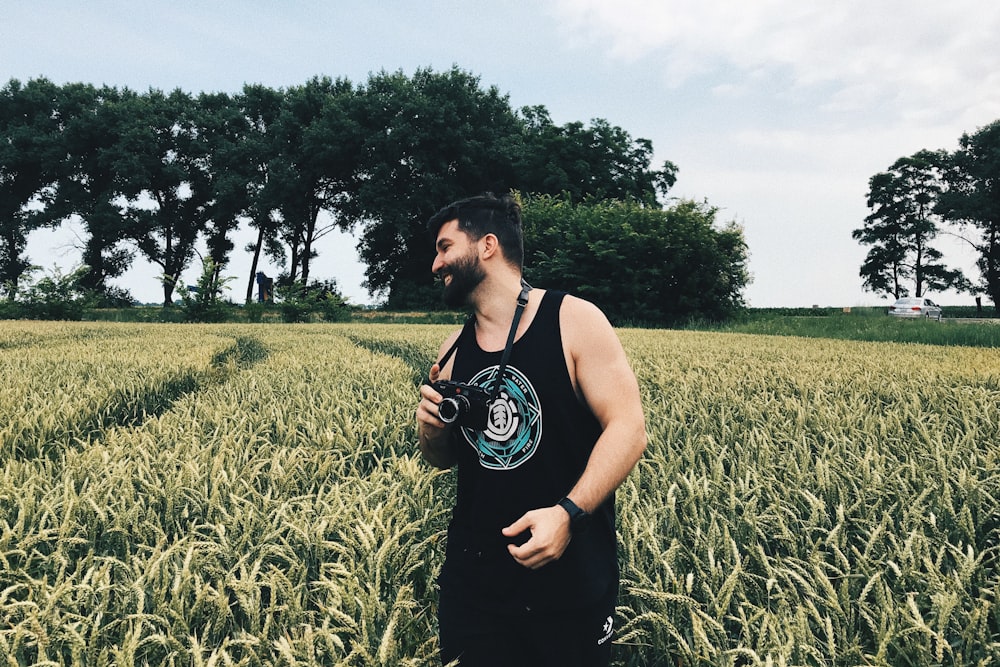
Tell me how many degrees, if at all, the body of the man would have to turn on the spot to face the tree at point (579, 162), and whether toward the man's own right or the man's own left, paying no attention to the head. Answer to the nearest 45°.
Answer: approximately 135° to the man's own right

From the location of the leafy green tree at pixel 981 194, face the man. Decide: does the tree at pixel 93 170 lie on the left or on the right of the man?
right

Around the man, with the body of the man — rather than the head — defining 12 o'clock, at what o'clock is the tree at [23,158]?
The tree is roughly at 3 o'clock from the man.

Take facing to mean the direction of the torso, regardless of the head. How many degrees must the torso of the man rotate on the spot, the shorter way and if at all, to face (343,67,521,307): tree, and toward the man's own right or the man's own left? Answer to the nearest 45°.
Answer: approximately 135° to the man's own right

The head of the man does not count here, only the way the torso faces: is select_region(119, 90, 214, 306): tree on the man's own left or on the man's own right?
on the man's own right

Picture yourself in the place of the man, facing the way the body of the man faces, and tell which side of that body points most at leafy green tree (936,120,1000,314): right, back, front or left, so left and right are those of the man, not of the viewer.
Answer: back

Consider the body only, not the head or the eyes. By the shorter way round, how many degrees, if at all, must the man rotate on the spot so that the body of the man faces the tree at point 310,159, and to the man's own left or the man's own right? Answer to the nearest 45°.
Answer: approximately 135° to the man's own right

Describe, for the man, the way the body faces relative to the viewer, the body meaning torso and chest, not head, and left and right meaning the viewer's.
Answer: facing the viewer and to the left of the viewer

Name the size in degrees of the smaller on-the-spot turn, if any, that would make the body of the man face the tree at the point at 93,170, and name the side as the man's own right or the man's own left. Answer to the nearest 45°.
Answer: approximately 90° to the man's own right

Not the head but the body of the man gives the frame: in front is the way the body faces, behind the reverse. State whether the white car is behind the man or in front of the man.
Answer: behind

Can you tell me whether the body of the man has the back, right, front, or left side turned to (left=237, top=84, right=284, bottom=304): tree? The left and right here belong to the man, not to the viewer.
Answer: right

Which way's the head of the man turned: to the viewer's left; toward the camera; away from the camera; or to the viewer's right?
to the viewer's left
